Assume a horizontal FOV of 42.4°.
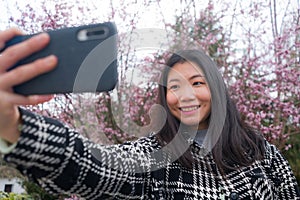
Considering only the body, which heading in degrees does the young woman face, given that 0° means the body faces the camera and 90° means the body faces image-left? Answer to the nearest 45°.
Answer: approximately 0°
